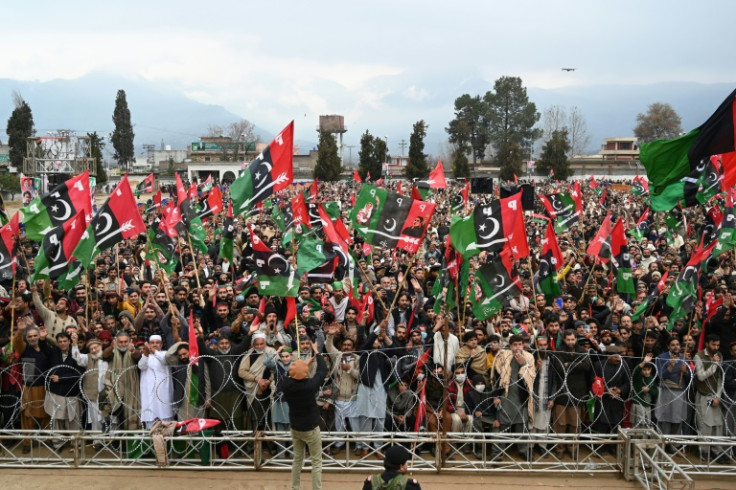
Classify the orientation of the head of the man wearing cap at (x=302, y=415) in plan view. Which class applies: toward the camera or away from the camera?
away from the camera

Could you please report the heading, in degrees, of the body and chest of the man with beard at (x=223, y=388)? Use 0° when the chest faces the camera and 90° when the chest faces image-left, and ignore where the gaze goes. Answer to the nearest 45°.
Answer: approximately 0°

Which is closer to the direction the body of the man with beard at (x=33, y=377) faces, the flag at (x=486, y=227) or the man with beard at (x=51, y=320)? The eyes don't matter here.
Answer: the flag

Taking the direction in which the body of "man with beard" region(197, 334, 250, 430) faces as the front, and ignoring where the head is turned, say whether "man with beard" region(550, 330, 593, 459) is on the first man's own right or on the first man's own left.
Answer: on the first man's own left

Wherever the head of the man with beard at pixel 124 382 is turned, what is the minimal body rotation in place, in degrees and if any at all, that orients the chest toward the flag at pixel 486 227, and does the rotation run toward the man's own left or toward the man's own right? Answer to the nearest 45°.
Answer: approximately 90° to the man's own left

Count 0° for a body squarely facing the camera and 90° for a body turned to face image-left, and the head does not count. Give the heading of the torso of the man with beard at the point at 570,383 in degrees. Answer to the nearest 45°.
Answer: approximately 0°

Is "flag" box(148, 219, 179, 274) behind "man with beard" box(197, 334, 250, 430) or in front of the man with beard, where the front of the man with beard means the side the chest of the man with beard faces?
behind

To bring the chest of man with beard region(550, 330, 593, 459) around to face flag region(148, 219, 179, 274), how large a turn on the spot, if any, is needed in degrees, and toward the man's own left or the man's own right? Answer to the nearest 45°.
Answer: approximately 135° to the man's own right

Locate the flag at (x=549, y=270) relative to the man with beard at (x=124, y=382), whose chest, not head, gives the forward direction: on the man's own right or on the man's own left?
on the man's own left

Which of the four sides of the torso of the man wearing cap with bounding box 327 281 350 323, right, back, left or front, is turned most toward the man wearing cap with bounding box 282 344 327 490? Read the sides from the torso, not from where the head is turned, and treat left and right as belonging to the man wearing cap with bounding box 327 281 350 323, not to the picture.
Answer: front
